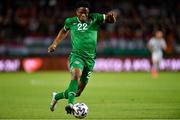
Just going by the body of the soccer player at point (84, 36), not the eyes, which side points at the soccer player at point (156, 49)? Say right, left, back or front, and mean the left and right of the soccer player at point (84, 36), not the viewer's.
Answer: back

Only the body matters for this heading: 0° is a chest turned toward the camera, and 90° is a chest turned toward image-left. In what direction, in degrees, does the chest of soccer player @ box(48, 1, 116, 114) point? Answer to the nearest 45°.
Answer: approximately 0°
